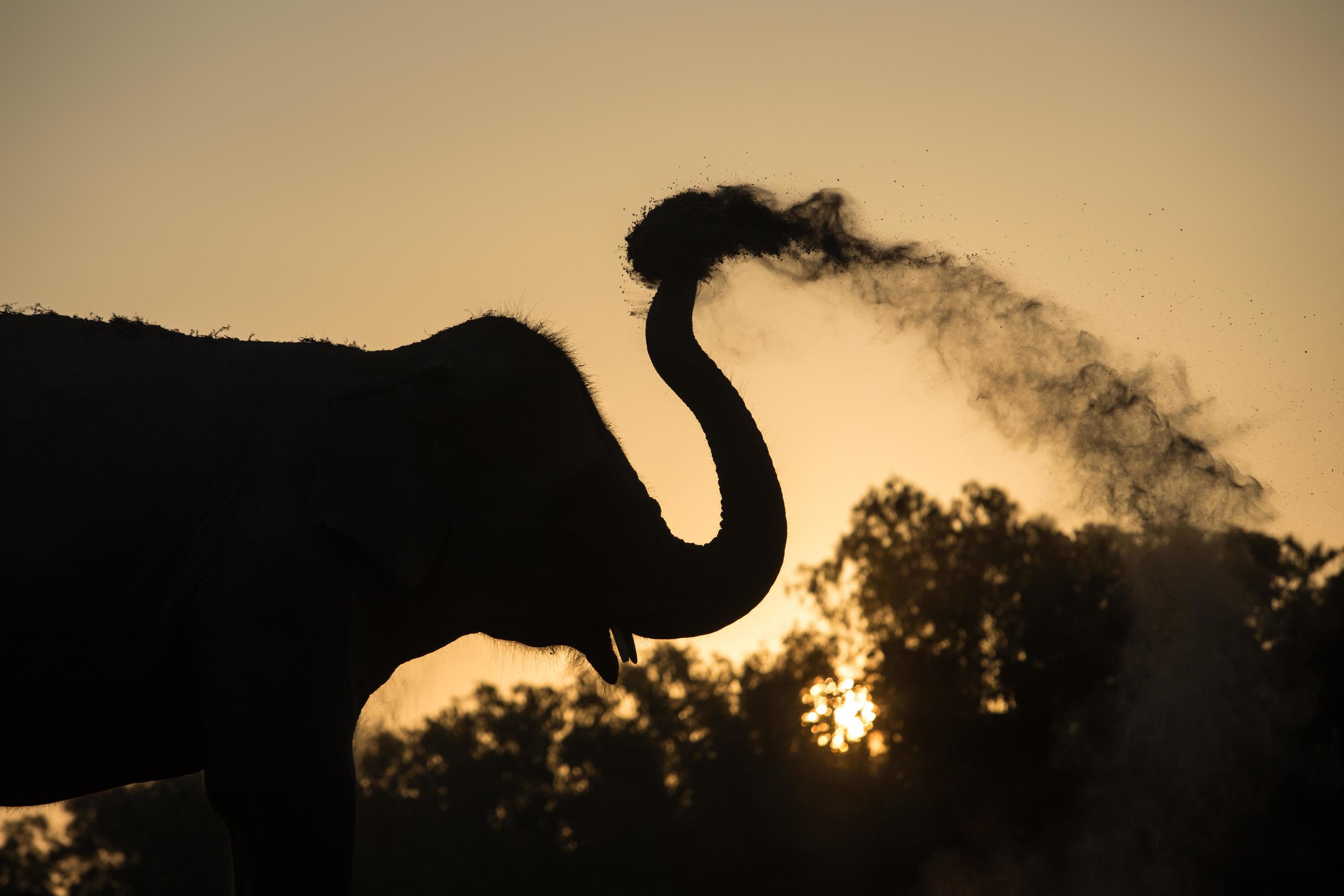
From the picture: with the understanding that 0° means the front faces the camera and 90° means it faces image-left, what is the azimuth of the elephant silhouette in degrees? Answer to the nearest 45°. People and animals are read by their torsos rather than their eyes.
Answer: approximately 270°
